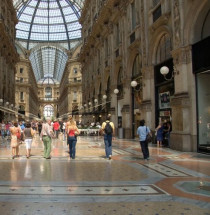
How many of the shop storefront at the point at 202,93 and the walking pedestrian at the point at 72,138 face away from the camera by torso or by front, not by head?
1

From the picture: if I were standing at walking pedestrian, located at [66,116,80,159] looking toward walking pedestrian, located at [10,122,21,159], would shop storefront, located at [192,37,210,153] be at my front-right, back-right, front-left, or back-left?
back-right

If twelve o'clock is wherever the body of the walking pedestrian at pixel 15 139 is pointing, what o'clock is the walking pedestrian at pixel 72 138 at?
the walking pedestrian at pixel 72 138 is roughly at 4 o'clock from the walking pedestrian at pixel 15 139.

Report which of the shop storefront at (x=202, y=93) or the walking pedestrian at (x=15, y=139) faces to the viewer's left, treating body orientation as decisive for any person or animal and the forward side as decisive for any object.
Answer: the shop storefront

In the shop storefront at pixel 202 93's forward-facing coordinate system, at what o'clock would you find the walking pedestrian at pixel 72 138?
The walking pedestrian is roughly at 11 o'clock from the shop storefront.

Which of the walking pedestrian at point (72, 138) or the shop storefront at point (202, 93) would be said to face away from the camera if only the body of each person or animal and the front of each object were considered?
the walking pedestrian

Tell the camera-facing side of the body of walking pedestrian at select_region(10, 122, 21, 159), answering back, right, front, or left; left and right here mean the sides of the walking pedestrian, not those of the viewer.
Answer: back

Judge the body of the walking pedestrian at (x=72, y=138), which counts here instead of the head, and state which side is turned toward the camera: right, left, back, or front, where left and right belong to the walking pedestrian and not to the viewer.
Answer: back

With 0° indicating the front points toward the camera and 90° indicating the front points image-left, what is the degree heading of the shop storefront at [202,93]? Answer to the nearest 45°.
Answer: approximately 90°

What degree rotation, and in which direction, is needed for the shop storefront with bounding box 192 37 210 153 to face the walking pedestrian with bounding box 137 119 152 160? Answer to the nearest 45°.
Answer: approximately 45° to its left
